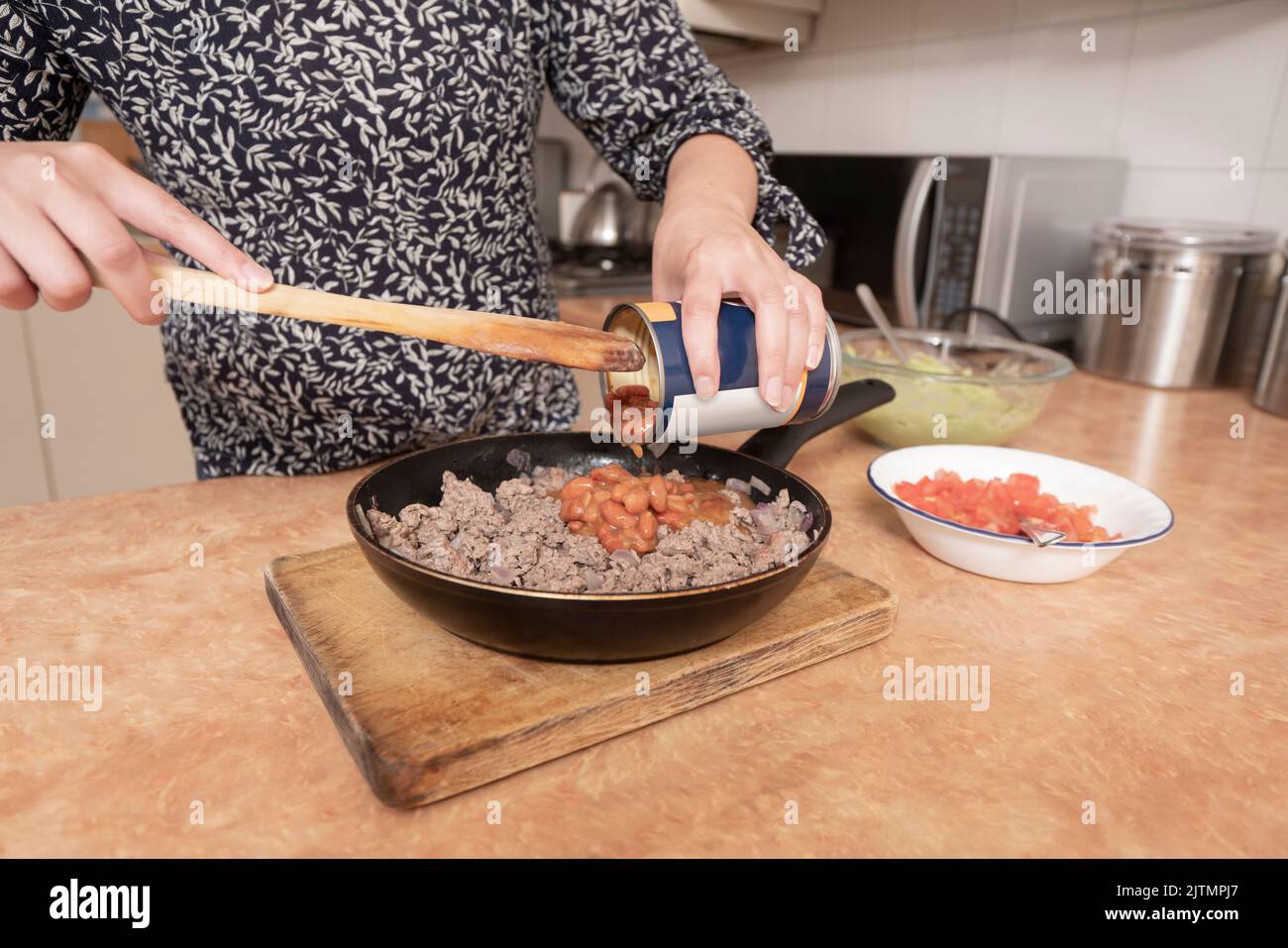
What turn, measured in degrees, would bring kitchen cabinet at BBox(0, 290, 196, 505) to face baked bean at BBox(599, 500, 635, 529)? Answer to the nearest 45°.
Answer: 0° — it already faces it

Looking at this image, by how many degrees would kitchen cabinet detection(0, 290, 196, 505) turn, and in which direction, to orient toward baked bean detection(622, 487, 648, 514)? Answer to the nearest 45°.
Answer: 0° — it already faces it

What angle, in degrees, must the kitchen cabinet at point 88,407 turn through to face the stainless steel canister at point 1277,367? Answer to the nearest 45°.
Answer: approximately 45° to its left

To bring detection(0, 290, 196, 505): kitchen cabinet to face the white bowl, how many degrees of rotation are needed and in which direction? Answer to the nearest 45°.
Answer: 0° — it already faces it

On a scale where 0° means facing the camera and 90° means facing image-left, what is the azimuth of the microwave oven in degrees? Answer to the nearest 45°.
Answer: approximately 45°

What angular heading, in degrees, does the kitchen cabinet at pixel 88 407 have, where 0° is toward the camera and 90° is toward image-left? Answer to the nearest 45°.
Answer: approximately 0°
